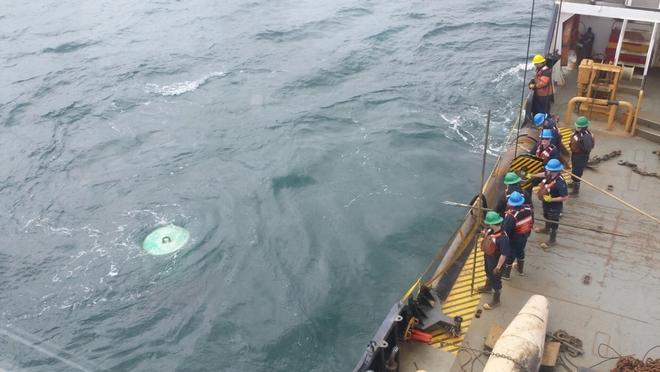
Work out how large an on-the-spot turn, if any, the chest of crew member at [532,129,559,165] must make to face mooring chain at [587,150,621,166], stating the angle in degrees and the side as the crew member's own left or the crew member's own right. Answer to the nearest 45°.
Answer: approximately 180°

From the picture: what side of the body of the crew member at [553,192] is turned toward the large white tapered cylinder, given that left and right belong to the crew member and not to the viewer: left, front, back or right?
left

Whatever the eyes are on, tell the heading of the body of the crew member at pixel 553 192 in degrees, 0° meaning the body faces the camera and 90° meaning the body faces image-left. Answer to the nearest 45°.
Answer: approximately 90°

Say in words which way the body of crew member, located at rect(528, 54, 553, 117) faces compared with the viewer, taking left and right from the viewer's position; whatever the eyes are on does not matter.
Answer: facing to the left of the viewer

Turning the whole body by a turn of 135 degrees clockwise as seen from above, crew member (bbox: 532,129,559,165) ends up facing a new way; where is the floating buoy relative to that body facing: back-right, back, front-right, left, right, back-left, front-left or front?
left

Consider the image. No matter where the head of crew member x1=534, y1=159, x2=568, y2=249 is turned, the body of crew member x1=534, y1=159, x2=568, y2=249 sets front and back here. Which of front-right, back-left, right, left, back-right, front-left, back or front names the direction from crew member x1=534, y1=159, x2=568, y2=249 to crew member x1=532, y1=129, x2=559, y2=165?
right

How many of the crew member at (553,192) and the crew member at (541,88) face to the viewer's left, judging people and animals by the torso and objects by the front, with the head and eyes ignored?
2

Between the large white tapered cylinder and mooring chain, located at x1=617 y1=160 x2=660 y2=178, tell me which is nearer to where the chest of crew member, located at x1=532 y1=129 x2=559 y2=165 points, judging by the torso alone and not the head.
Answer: the large white tapered cylinder

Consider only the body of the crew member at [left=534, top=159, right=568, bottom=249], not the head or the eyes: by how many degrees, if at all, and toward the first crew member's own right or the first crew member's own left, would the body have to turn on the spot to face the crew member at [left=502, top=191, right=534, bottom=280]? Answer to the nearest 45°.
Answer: approximately 90° to the first crew member's own left

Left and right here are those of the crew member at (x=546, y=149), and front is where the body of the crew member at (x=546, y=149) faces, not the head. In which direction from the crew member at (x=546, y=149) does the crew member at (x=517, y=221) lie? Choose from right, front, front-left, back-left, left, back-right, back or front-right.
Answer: front-left

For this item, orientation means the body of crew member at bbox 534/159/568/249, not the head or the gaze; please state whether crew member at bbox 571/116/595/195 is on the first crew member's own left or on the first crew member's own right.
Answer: on the first crew member's own right

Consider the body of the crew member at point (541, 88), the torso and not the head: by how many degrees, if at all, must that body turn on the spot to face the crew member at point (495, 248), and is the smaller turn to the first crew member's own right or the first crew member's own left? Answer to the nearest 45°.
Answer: approximately 90° to the first crew member's own left

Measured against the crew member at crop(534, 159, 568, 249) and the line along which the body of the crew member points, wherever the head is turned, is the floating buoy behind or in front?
in front
